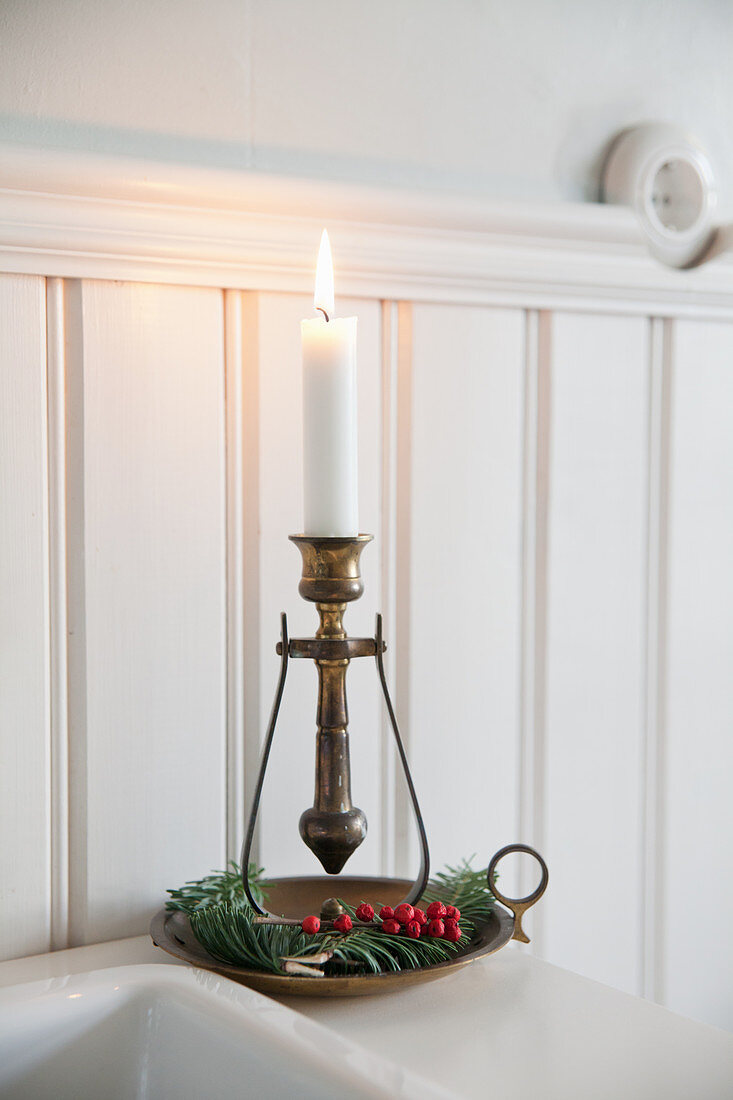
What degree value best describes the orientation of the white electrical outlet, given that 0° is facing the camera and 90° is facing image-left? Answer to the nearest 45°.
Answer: approximately 315°
